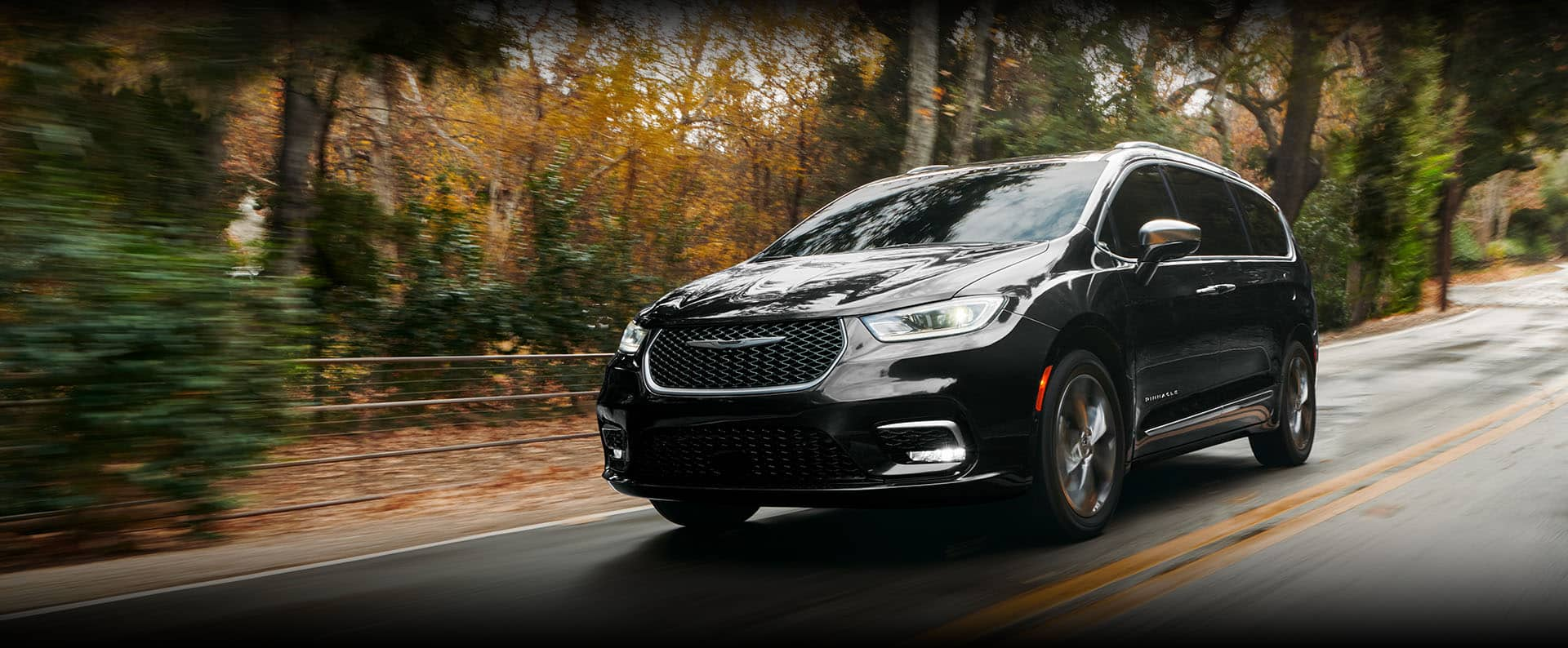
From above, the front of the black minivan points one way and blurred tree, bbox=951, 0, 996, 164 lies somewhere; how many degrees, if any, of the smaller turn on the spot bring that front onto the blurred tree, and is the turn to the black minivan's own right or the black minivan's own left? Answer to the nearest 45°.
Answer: approximately 135° to the black minivan's own right

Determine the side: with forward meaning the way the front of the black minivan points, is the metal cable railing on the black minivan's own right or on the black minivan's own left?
on the black minivan's own right

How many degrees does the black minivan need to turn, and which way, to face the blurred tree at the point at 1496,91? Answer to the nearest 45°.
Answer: approximately 180°

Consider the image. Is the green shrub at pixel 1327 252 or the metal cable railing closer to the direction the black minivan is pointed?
the metal cable railing

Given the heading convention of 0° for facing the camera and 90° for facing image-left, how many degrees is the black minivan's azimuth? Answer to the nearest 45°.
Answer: approximately 45°

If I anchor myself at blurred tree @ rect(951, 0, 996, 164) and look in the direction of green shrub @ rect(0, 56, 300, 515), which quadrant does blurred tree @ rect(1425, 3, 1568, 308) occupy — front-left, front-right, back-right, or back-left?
back-left

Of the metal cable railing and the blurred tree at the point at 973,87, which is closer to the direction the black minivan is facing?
the metal cable railing
